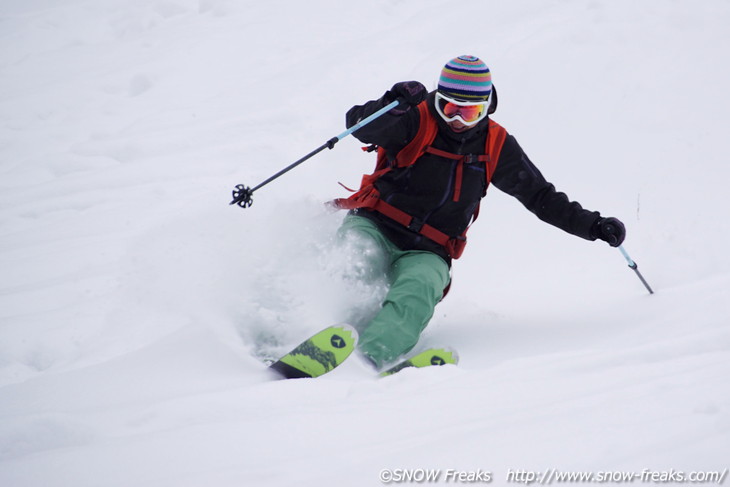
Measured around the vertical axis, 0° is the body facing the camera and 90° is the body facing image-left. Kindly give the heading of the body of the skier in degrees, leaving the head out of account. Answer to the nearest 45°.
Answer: approximately 0°
